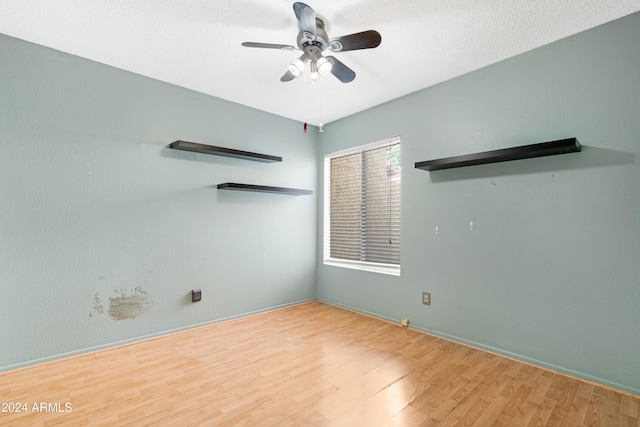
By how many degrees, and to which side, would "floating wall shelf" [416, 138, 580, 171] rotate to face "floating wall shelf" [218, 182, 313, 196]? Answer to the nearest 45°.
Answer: approximately 45° to its right

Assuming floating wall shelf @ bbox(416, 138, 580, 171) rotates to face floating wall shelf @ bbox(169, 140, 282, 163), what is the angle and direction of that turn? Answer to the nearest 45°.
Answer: approximately 45° to its right

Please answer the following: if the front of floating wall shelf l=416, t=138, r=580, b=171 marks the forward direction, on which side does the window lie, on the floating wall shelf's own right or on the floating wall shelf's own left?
on the floating wall shelf's own right

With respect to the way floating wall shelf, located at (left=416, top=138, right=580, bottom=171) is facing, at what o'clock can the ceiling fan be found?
The ceiling fan is roughly at 12 o'clock from the floating wall shelf.

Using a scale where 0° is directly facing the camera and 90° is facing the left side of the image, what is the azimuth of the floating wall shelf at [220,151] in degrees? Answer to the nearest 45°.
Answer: approximately 315°

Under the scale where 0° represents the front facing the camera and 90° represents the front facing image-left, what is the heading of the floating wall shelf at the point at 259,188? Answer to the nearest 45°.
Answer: approximately 315°

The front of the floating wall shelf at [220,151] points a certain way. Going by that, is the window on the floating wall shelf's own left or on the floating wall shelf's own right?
on the floating wall shelf's own left

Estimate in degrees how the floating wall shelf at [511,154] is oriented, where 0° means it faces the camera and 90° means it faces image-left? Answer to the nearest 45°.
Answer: approximately 45°

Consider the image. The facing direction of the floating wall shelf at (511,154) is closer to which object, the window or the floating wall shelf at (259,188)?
the floating wall shelf
